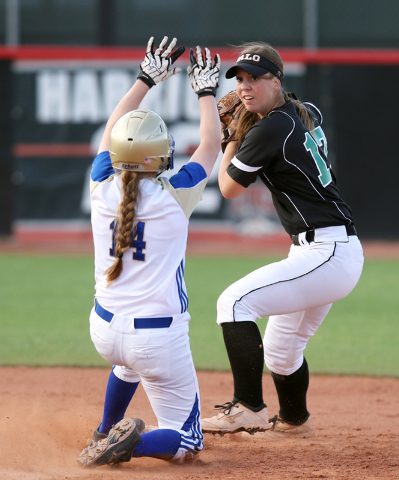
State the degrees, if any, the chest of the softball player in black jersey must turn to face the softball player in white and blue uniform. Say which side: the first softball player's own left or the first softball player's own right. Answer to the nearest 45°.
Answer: approximately 45° to the first softball player's own left

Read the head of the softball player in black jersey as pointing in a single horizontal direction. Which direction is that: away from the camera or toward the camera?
toward the camera

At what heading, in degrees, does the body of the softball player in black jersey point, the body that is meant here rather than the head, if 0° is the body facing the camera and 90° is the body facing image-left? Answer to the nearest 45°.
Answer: approximately 90°
